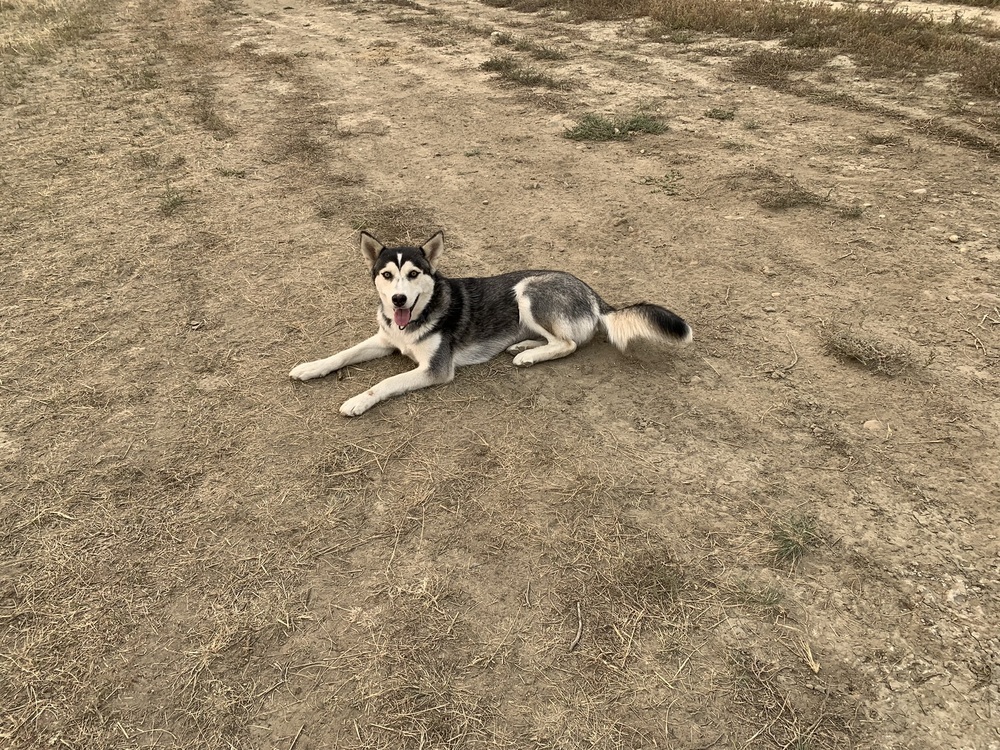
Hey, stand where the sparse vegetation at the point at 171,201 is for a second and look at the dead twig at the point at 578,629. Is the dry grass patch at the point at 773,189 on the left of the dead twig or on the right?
left

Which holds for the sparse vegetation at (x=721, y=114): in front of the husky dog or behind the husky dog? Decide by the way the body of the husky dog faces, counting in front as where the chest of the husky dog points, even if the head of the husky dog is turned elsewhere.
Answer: behind

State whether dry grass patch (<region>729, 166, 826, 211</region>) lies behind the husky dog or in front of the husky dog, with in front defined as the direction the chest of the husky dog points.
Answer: behind

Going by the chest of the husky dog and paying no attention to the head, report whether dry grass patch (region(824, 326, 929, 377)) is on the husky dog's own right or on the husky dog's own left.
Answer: on the husky dog's own left

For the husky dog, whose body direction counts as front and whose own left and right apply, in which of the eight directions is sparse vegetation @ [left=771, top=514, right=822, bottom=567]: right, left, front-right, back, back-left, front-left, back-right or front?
left

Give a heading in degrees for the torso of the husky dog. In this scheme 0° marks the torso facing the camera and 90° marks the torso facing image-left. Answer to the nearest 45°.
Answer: approximately 45°
